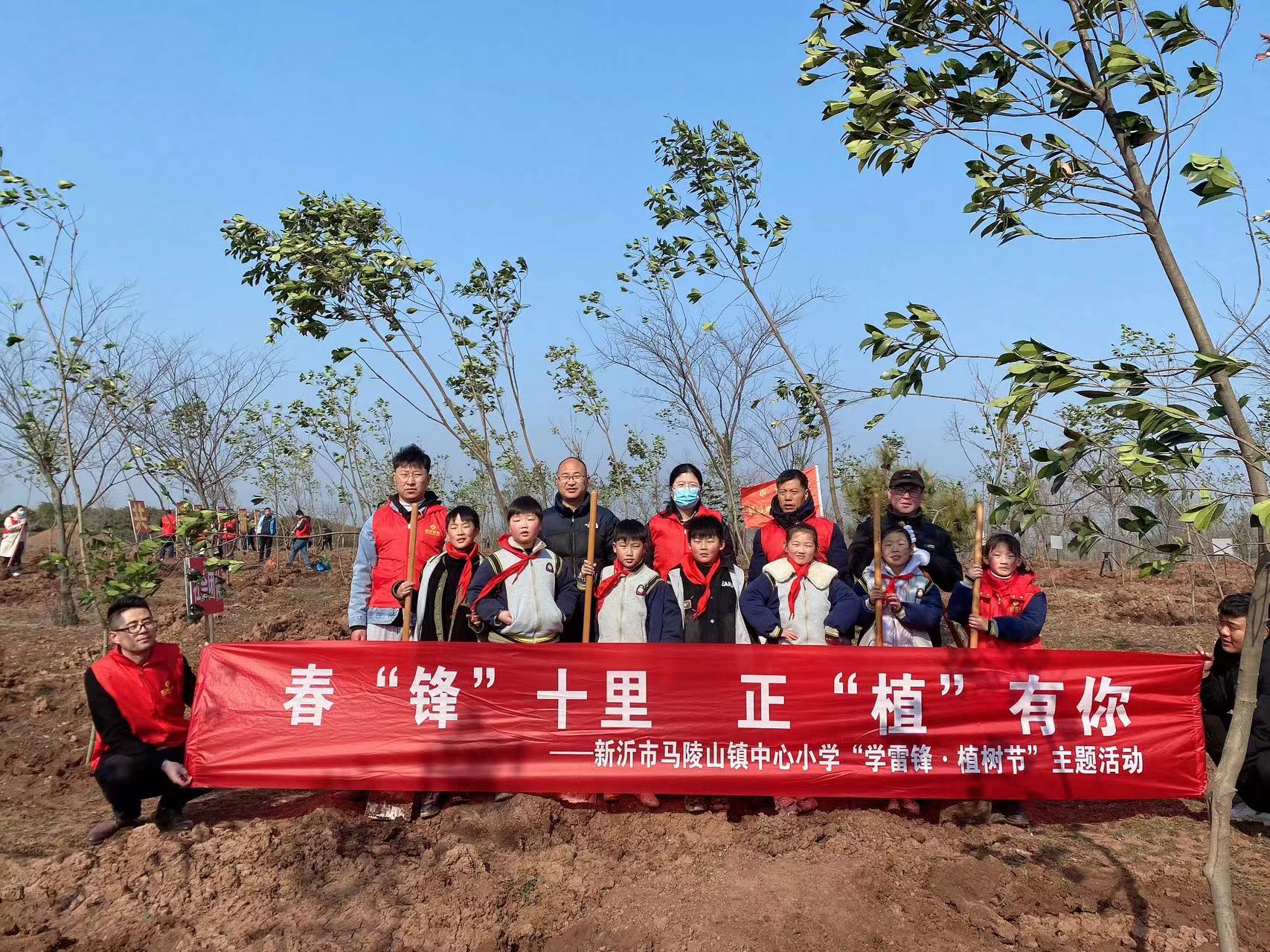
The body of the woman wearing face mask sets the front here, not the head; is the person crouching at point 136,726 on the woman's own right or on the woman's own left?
on the woman's own right

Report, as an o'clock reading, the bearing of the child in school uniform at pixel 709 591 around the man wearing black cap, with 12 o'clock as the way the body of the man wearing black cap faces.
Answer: The child in school uniform is roughly at 2 o'clock from the man wearing black cap.

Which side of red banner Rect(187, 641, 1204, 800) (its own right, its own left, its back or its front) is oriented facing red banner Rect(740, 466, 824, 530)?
back

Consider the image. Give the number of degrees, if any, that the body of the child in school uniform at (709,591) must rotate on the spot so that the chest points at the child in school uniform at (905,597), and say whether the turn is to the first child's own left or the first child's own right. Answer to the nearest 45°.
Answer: approximately 90° to the first child's own left

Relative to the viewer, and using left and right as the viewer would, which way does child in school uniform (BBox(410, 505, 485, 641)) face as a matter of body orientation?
facing the viewer and to the right of the viewer
